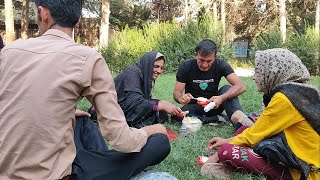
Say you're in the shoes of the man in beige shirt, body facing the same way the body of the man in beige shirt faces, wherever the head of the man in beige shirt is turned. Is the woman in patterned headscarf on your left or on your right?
on your right

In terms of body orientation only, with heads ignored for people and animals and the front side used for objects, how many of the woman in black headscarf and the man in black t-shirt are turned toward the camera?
1

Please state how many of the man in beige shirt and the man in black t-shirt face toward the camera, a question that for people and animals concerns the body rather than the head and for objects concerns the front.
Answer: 1

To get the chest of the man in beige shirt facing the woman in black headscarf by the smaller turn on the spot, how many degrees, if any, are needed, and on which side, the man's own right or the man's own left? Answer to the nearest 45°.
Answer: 0° — they already face them

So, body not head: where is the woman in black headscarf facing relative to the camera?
to the viewer's right

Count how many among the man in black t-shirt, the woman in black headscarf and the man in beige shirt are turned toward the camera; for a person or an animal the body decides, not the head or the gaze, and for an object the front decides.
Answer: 1

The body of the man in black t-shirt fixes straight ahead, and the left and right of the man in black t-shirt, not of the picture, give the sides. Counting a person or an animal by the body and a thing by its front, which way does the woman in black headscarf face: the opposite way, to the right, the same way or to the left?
to the left

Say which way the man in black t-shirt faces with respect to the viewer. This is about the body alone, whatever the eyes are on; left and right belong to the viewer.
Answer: facing the viewer

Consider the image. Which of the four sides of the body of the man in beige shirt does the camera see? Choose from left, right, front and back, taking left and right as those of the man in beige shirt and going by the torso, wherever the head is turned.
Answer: back

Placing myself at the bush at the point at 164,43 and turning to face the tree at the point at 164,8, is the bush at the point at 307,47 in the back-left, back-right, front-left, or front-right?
back-right

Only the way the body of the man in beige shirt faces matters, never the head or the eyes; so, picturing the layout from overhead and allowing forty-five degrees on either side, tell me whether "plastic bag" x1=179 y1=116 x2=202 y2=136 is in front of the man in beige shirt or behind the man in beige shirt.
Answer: in front

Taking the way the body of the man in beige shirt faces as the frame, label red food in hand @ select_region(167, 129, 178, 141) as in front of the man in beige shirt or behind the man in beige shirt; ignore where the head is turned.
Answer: in front
